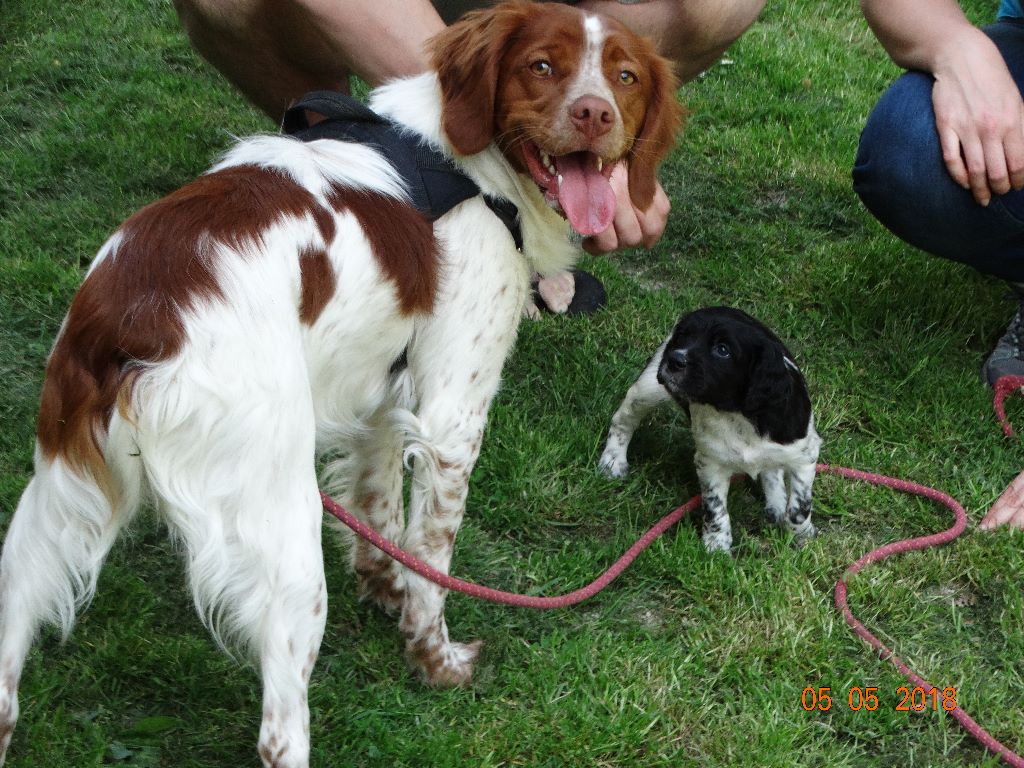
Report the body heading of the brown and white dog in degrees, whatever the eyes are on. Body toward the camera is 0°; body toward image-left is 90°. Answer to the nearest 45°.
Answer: approximately 225°
